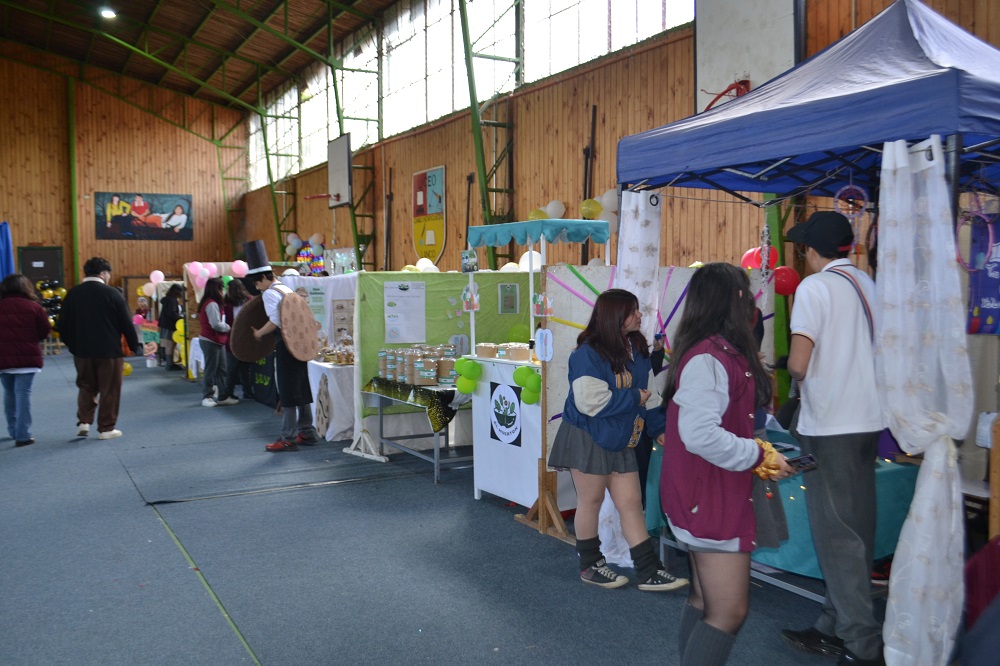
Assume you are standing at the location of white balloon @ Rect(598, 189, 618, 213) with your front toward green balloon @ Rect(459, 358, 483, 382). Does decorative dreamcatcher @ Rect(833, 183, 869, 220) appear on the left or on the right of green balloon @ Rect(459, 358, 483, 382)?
left

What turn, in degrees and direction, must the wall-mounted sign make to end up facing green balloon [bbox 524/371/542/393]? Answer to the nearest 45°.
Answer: approximately 45° to its left

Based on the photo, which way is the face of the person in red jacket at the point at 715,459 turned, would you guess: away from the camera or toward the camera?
away from the camera

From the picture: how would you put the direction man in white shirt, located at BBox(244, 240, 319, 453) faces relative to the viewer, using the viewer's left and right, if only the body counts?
facing to the left of the viewer
